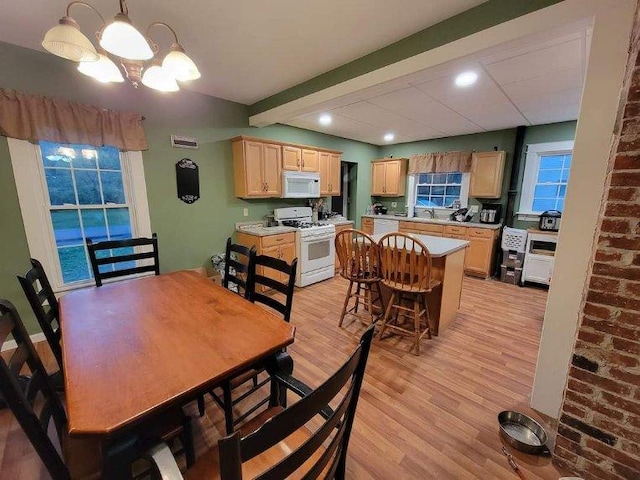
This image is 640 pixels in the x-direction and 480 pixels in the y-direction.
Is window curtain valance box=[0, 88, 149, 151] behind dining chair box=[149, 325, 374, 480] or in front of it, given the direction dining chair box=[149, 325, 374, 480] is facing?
in front

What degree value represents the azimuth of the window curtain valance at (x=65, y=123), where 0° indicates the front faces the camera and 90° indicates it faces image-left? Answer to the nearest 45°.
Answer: approximately 315°

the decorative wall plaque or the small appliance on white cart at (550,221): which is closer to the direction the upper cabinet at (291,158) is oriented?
the small appliance on white cart

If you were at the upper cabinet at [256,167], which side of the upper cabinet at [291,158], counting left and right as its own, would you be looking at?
right

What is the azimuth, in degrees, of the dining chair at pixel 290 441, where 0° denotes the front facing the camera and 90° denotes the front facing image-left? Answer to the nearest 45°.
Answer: approximately 135°

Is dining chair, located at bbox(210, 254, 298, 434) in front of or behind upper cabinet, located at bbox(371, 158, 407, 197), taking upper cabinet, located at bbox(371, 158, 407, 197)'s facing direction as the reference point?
in front

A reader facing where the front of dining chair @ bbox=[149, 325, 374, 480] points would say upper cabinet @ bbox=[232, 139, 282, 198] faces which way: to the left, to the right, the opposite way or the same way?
the opposite way

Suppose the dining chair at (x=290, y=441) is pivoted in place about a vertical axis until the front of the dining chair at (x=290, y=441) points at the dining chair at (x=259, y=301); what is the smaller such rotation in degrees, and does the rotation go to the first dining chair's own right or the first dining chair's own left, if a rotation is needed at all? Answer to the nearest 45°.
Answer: approximately 45° to the first dining chair's own right
